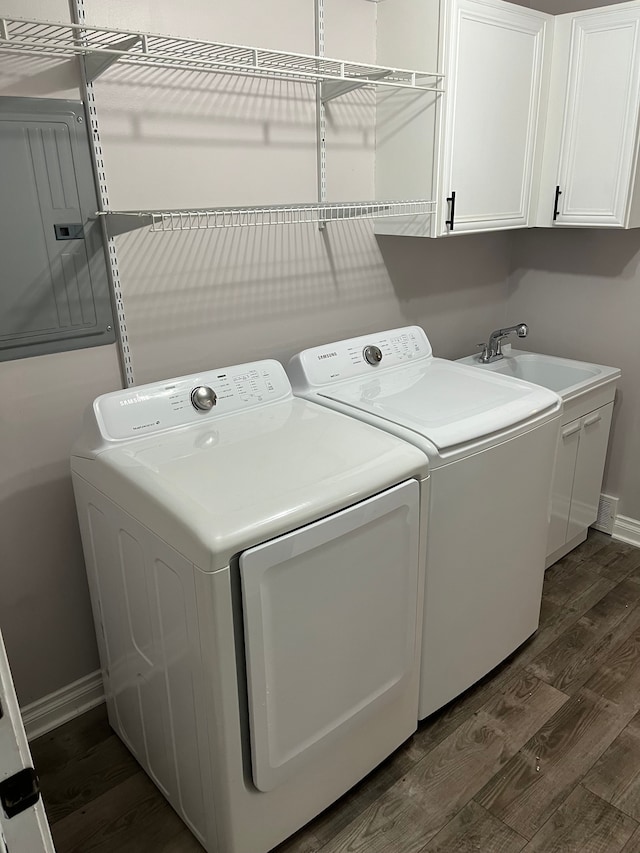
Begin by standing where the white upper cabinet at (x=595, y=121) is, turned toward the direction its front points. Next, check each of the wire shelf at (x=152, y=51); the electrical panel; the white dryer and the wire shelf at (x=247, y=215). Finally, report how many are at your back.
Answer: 0

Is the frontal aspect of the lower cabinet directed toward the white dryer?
no

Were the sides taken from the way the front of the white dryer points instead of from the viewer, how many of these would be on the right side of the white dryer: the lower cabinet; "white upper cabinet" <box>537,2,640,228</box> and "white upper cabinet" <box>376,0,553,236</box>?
0

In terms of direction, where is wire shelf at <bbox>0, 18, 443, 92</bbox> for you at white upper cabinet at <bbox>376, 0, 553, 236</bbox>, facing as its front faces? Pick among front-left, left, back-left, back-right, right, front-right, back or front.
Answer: right

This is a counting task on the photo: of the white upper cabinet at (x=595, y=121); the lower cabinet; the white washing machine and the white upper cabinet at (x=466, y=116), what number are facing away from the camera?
0

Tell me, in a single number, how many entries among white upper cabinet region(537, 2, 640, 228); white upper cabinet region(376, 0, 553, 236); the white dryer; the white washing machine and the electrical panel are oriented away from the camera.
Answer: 0

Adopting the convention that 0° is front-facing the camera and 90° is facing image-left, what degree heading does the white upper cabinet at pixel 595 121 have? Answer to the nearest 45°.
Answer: approximately 45°

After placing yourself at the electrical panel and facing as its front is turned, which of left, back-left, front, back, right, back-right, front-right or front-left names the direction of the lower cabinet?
front-left

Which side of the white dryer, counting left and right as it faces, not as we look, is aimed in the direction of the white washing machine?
left

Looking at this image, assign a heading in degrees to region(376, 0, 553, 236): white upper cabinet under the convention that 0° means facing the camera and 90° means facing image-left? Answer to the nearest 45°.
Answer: approximately 315°

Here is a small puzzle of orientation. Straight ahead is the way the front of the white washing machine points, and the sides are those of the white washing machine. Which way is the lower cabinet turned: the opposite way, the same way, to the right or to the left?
the same way

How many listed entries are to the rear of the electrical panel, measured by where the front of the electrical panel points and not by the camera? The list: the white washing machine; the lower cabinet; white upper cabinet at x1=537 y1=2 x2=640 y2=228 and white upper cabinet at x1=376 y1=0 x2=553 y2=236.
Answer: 0

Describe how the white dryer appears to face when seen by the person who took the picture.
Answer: facing the viewer and to the right of the viewer

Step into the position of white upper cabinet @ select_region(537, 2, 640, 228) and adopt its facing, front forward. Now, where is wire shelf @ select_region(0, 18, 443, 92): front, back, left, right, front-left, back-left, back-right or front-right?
front

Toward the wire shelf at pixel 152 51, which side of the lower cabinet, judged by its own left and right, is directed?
right

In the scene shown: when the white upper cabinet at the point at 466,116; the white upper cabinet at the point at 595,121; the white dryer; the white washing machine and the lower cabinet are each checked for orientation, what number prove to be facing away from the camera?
0
